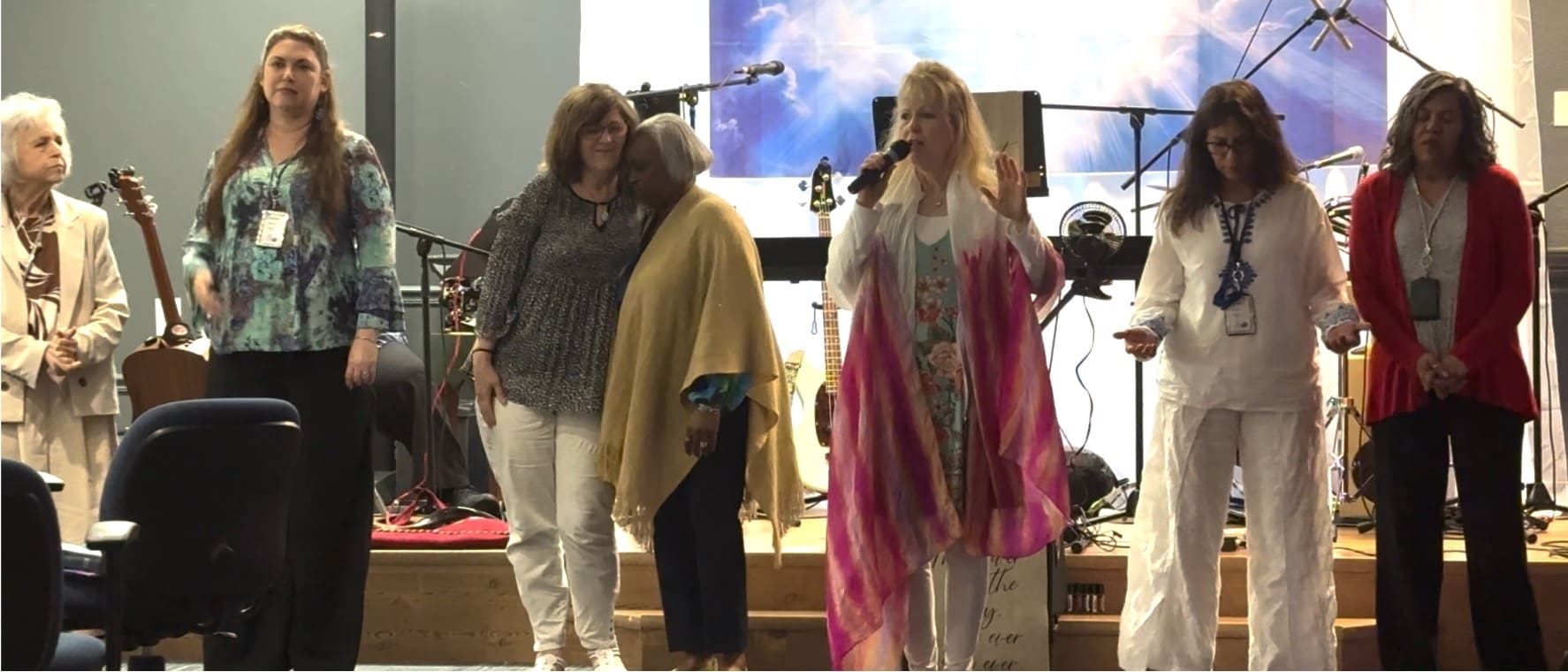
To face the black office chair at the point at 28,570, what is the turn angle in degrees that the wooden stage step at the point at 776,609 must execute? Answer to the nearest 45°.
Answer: approximately 45° to its right

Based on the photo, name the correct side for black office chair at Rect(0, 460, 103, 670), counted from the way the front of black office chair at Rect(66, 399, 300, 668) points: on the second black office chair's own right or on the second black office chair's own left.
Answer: on the second black office chair's own left

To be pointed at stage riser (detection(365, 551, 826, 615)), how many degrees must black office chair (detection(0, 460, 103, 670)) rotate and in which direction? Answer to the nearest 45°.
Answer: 0° — it already faces it

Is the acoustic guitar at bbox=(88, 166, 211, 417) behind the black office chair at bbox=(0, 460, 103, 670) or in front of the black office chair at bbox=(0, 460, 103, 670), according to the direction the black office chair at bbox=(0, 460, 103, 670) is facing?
in front

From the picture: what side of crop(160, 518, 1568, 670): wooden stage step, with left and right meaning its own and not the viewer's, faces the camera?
front

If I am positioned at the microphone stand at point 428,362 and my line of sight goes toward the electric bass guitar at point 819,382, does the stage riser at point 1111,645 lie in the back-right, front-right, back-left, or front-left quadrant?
front-right

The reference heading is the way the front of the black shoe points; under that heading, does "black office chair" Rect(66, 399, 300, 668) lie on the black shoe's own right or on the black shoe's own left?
on the black shoe's own right

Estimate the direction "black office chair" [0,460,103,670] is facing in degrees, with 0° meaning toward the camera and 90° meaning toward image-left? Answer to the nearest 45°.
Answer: approximately 225°

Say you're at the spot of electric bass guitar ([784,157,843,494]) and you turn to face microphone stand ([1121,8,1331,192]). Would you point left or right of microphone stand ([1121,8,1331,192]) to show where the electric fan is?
right
